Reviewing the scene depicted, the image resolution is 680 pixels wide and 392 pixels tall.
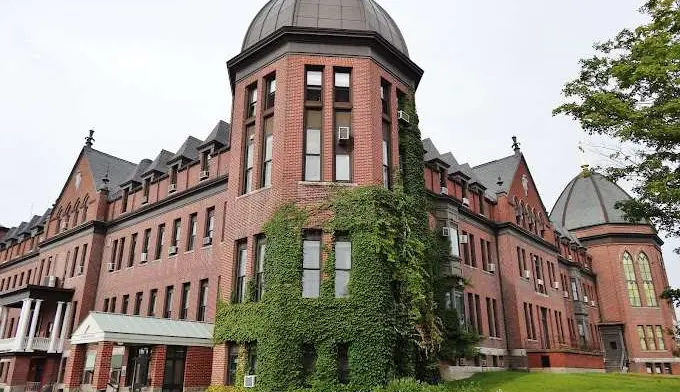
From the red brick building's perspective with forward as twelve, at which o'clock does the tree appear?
The tree is roughly at 9 o'clock from the red brick building.

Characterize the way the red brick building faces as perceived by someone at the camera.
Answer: facing the viewer and to the left of the viewer

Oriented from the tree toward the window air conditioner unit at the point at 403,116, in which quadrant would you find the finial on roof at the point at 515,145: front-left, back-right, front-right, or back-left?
front-right
